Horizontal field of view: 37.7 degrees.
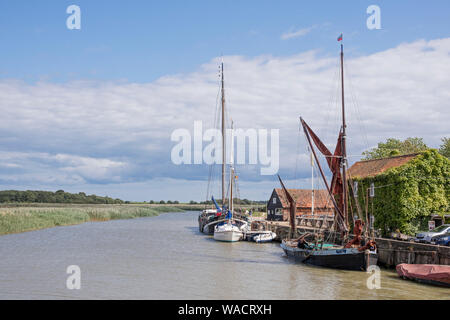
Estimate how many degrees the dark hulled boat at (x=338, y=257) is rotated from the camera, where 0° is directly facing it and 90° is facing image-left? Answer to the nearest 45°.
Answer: approximately 315°

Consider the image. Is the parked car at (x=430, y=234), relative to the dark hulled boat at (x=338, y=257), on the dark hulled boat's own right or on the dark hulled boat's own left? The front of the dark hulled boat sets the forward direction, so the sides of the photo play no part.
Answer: on the dark hulled boat's own left

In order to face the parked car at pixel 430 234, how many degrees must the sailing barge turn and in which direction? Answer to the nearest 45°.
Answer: approximately 45° to its left

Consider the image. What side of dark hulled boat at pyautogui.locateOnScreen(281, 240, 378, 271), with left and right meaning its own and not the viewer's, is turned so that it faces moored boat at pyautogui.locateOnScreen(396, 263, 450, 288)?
front
